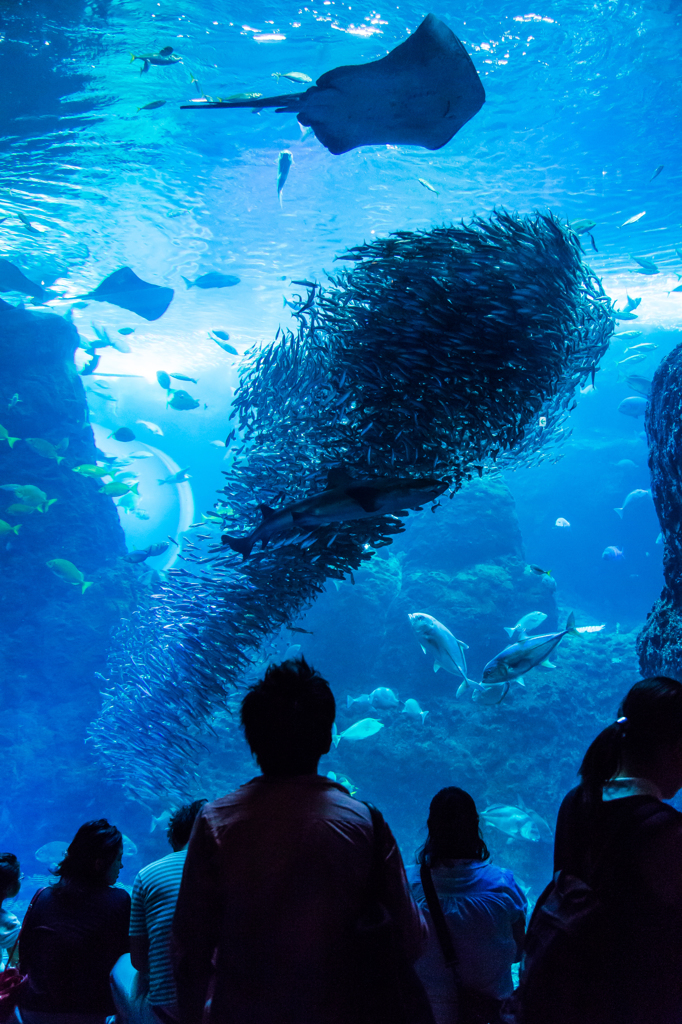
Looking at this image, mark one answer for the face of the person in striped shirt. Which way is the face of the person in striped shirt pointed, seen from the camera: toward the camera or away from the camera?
away from the camera

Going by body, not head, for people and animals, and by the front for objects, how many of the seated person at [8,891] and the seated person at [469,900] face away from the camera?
2

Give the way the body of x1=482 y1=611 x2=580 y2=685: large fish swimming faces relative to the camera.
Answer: to the viewer's left

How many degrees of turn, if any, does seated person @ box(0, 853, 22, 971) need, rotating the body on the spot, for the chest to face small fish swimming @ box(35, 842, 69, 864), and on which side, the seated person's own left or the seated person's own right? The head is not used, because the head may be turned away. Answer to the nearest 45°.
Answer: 0° — they already face it

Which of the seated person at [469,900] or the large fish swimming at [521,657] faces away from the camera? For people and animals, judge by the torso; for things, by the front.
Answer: the seated person

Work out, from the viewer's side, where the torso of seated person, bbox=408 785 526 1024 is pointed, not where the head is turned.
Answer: away from the camera

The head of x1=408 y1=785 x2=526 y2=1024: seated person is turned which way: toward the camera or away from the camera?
away from the camera

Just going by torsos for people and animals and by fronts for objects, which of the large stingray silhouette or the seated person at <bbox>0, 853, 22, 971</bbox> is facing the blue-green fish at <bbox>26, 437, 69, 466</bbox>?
the seated person

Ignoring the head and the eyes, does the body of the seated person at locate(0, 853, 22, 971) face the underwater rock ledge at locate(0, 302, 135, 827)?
yes

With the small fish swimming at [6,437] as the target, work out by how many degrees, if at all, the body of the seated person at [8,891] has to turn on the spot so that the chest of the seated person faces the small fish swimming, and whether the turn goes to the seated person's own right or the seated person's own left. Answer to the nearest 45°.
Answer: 0° — they already face it

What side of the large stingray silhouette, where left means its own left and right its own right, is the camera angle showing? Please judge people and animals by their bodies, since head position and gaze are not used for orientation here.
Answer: right

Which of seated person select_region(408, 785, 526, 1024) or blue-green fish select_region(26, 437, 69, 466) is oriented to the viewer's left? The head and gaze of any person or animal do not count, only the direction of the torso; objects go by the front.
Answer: the blue-green fish
